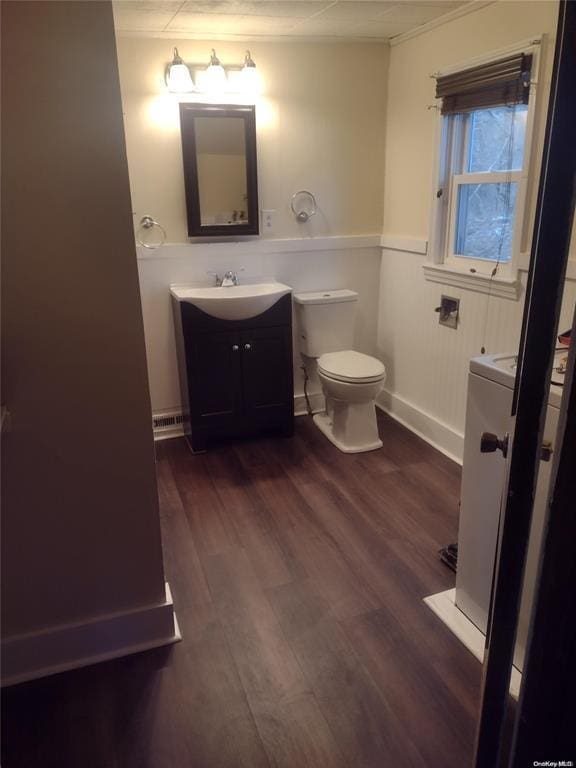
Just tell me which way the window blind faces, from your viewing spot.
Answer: facing the viewer and to the left of the viewer

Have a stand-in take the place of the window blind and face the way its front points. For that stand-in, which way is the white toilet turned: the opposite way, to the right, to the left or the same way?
to the left

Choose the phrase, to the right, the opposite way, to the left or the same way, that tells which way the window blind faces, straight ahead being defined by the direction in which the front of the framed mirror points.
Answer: to the right

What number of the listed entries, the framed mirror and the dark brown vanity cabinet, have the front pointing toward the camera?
2

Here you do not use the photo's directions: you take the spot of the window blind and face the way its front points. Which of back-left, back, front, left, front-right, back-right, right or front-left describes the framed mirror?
front-right

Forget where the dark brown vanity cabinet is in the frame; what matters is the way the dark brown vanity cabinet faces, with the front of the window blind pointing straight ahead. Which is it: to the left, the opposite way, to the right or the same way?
to the left

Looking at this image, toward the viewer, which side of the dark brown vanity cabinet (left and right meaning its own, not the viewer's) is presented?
front

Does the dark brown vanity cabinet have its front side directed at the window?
no

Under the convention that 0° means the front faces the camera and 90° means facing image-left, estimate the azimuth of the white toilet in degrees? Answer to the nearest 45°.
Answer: approximately 315°
